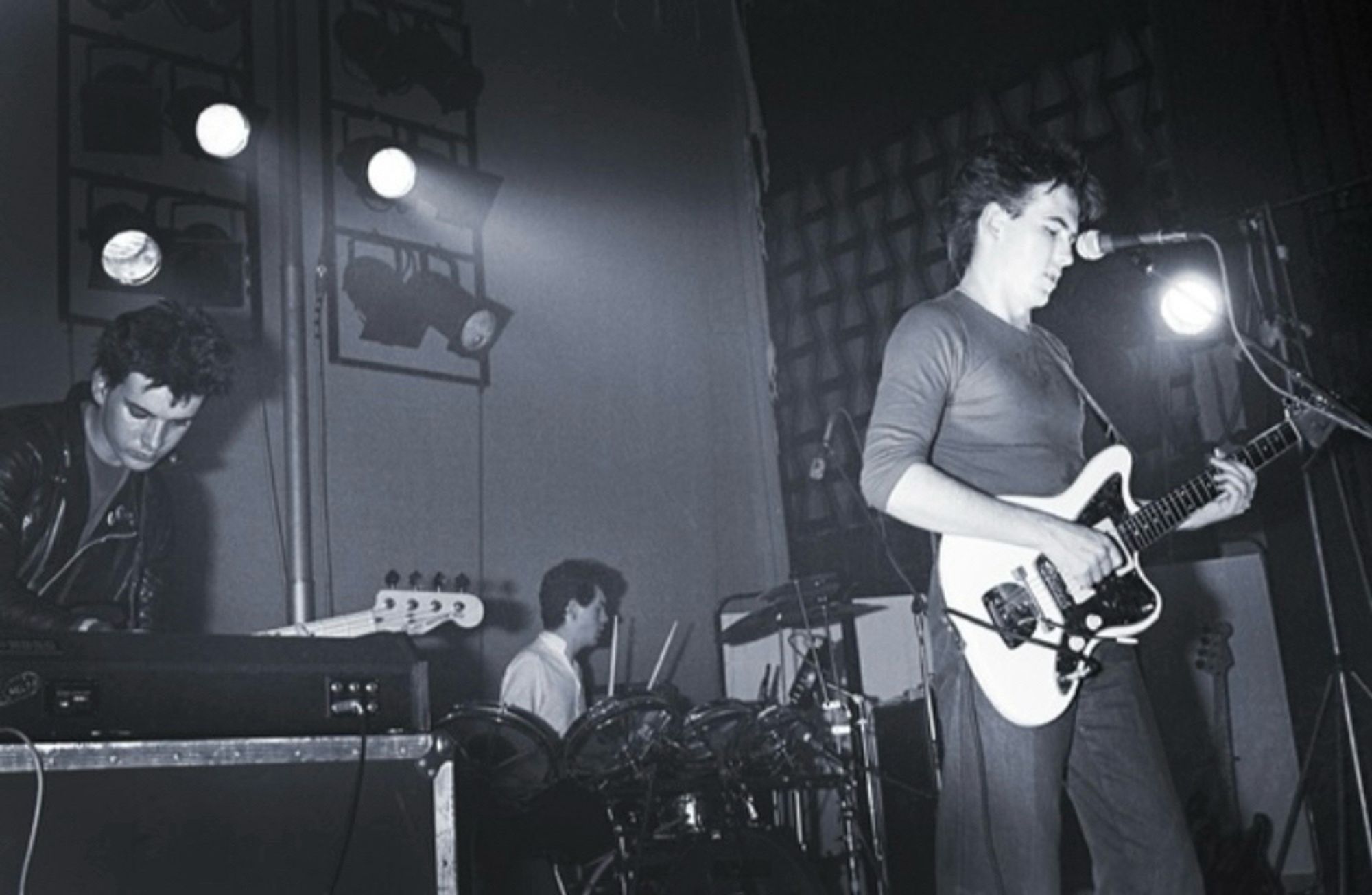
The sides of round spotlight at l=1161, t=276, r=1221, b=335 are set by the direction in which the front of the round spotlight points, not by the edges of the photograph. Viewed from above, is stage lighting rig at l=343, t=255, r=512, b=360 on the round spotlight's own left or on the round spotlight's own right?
on the round spotlight's own right

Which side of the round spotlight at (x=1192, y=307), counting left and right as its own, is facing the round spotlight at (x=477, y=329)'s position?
right

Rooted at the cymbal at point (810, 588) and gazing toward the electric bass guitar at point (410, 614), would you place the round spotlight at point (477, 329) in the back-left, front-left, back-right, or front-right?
front-right

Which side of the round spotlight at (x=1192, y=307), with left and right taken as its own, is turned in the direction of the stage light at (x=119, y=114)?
right

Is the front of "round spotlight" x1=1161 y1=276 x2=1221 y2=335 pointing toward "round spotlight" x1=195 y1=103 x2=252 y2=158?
no

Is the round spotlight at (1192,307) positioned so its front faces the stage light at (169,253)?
no

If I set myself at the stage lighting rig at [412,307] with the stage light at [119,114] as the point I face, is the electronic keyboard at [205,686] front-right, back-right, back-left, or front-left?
front-left

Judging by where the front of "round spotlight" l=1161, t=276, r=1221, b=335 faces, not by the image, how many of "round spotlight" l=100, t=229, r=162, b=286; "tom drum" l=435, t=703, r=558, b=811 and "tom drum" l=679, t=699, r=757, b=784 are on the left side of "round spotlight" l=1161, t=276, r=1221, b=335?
0

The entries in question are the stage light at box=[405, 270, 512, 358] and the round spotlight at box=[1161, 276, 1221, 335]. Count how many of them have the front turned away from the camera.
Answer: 0

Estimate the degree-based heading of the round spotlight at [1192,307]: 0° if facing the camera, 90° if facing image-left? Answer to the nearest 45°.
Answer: approximately 0°
